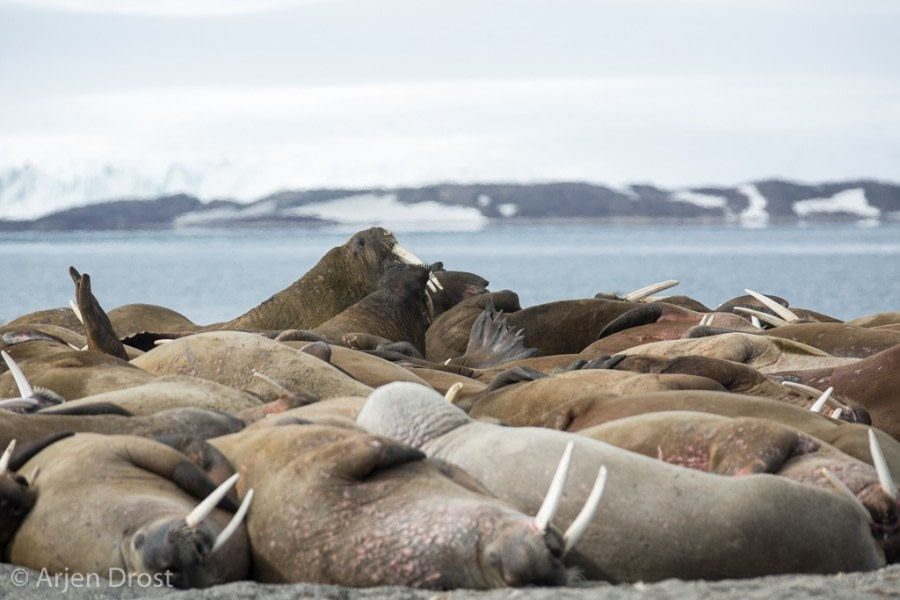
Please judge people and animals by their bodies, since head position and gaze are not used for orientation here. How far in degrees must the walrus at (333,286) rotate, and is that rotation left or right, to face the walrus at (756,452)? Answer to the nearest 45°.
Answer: approximately 90° to its right

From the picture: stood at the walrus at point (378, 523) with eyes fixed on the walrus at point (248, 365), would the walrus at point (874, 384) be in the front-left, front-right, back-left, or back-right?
front-right

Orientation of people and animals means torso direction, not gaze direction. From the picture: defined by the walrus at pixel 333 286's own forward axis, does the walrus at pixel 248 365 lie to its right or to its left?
on its right

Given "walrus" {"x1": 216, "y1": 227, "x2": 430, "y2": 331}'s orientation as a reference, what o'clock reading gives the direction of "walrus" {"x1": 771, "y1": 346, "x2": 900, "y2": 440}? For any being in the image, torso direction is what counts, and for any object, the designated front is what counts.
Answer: "walrus" {"x1": 771, "y1": 346, "x2": 900, "y2": 440} is roughly at 2 o'clock from "walrus" {"x1": 216, "y1": 227, "x2": 430, "y2": 331}.

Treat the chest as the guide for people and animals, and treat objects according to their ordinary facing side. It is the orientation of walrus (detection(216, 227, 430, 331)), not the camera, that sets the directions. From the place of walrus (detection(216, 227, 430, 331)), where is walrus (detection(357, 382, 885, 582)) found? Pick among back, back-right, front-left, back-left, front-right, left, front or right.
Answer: right

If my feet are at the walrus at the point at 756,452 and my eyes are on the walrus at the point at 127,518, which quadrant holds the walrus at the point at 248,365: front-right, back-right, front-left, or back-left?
front-right

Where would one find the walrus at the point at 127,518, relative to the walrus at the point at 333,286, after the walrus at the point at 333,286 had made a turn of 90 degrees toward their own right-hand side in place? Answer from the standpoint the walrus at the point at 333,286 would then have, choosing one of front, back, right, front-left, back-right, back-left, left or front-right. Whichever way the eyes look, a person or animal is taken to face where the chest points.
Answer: front

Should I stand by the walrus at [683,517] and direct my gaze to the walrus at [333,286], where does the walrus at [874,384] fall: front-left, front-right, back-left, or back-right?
front-right

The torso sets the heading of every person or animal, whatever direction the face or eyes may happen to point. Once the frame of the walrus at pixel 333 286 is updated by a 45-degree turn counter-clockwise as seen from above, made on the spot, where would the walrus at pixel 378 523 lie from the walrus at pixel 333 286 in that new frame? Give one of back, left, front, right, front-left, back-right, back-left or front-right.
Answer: back-right

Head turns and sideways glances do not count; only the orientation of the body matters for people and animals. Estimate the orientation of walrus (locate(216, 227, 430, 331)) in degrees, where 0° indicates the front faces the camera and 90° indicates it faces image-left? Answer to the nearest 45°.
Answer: approximately 270°
